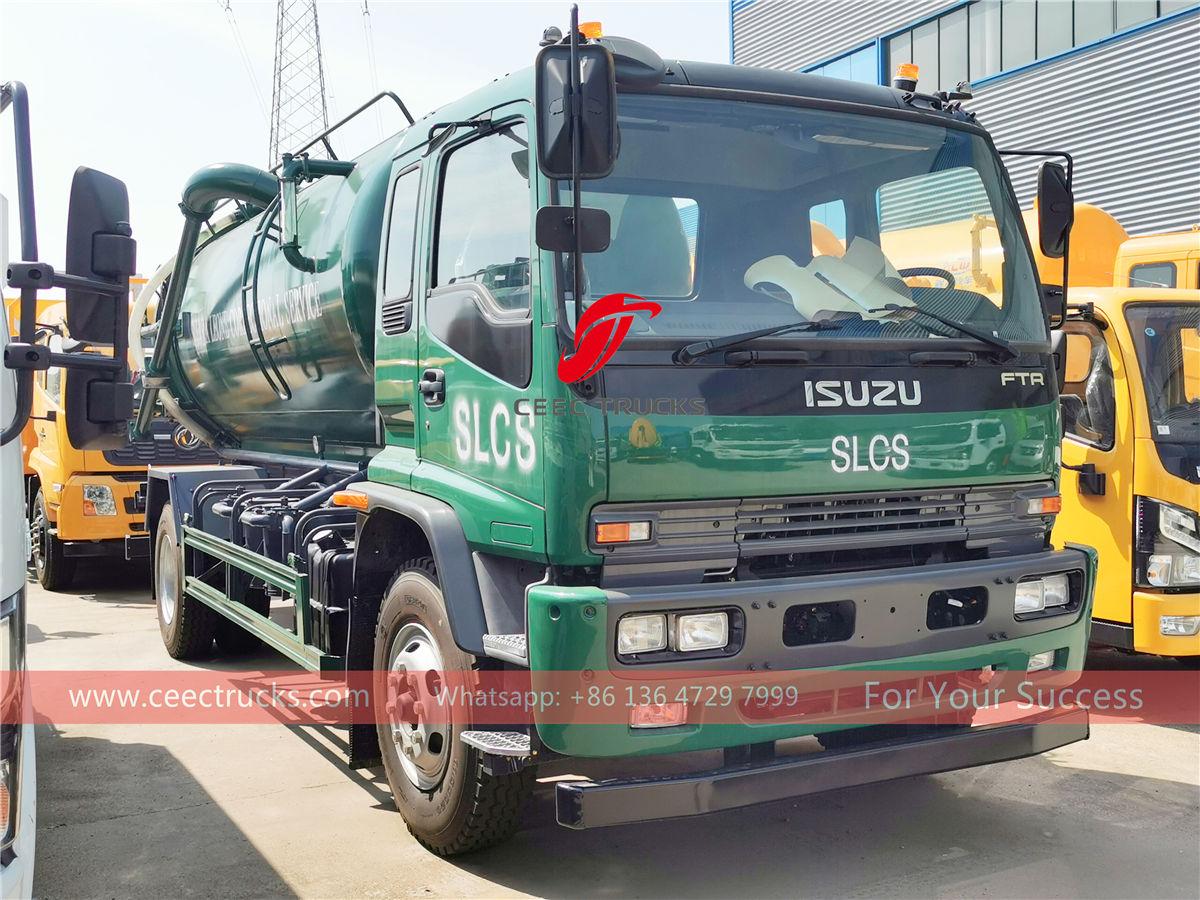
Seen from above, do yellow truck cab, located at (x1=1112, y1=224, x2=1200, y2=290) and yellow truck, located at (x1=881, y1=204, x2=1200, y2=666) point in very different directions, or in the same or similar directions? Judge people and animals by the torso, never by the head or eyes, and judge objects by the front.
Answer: same or similar directions

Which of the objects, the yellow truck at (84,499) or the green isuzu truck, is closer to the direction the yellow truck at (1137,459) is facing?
the green isuzu truck

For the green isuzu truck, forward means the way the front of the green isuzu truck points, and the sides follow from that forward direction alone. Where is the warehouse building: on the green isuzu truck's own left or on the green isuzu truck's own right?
on the green isuzu truck's own left

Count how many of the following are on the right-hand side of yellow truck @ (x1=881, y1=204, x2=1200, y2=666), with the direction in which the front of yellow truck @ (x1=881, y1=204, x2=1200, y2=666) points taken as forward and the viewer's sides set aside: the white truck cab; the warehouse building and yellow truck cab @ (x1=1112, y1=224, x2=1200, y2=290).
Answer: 1

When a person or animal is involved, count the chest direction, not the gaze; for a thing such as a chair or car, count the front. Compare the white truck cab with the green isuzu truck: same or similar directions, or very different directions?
same or similar directions

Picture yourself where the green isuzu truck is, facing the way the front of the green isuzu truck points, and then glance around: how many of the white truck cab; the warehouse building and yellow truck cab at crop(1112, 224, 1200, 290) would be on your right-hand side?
1

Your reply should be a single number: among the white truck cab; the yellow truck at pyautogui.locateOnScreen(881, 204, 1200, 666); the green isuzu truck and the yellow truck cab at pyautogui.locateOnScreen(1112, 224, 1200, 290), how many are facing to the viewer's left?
0

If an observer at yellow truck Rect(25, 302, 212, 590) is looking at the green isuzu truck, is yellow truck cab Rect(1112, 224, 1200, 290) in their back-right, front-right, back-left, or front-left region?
front-left

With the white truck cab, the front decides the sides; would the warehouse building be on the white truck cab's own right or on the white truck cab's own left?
on the white truck cab's own left

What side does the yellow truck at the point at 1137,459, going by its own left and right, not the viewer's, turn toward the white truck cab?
right

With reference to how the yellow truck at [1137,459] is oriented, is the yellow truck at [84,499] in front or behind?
behind

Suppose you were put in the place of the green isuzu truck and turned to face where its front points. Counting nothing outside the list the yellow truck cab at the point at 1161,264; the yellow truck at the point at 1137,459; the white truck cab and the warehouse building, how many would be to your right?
1

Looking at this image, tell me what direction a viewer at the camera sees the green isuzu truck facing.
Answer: facing the viewer and to the right of the viewer

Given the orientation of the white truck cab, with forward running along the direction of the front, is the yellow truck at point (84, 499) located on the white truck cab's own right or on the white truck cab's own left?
on the white truck cab's own left

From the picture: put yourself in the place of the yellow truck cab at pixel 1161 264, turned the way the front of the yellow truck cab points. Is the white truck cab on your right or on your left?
on your right
